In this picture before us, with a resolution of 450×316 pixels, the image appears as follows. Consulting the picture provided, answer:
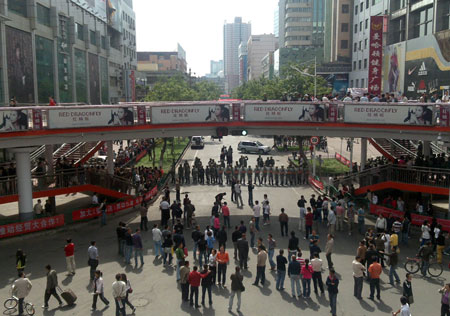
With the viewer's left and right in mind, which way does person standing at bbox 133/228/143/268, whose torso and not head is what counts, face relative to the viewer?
facing away from the viewer

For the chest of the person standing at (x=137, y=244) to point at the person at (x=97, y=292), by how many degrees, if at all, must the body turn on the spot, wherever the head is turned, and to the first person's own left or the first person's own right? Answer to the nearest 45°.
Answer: approximately 180°

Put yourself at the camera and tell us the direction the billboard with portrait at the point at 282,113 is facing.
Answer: facing the viewer

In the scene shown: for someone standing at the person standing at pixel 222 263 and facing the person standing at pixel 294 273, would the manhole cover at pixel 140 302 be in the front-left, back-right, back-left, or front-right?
back-right

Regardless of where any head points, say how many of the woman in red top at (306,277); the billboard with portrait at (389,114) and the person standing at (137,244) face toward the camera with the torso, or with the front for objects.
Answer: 1

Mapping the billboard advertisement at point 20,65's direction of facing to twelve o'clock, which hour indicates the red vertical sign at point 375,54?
The red vertical sign is roughly at 11 o'clock from the billboard advertisement.

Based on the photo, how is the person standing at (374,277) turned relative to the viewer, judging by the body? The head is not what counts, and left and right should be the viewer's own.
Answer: facing away from the viewer

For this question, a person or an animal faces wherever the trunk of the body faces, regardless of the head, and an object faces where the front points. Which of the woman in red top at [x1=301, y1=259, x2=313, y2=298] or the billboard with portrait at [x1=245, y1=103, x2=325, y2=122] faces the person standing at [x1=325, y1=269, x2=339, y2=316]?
the billboard with portrait

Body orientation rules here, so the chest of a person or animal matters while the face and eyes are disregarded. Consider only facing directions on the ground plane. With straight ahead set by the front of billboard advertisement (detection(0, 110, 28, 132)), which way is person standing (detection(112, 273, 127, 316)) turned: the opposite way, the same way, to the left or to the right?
the opposite way

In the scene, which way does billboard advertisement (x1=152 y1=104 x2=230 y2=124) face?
toward the camera

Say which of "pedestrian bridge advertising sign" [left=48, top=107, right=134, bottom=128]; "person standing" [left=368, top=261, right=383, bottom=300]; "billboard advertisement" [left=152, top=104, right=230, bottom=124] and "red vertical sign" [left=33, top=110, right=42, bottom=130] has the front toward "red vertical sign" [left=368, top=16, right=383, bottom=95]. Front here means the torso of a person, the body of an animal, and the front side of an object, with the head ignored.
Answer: the person standing

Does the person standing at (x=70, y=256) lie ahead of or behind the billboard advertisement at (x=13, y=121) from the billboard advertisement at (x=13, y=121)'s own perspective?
ahead

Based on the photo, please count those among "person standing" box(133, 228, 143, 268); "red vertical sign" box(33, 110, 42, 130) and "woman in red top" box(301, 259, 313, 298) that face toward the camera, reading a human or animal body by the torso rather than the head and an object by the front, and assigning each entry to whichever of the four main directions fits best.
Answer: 1

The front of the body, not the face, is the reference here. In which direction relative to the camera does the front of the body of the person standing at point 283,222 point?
away from the camera

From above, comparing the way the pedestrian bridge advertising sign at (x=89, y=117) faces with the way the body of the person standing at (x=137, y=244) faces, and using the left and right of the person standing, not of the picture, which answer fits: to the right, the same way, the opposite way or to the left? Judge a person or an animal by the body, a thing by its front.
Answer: the opposite way
